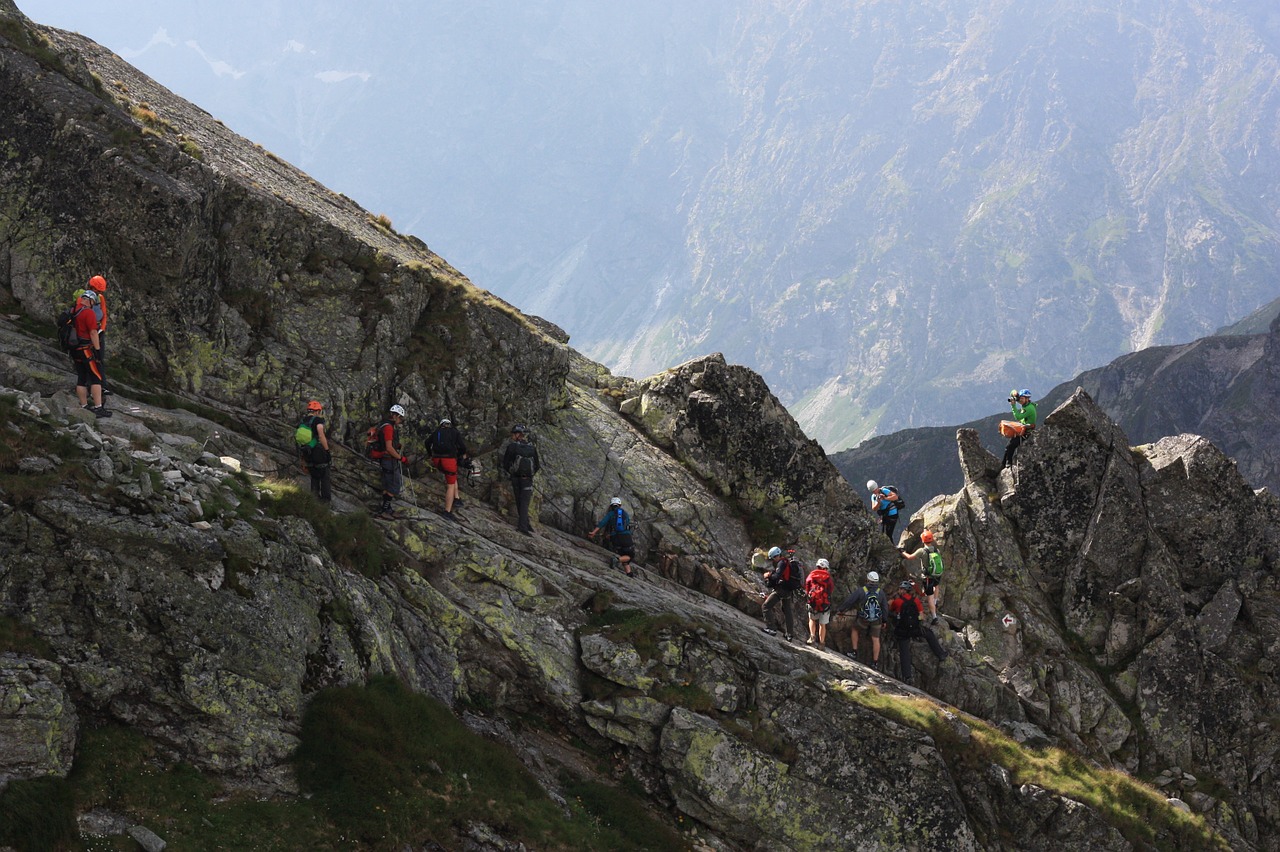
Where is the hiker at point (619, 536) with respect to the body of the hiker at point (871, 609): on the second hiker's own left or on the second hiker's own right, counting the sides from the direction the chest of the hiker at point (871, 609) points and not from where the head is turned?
on the second hiker's own left

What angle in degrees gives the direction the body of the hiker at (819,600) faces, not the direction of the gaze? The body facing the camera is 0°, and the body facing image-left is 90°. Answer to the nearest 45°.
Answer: approximately 180°

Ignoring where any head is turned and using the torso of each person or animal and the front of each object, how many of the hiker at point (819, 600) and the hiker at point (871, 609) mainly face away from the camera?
2

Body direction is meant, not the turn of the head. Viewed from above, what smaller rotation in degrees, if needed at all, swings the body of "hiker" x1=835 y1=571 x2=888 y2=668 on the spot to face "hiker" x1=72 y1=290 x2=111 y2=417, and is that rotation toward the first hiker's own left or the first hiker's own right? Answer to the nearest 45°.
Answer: approximately 135° to the first hiker's own left

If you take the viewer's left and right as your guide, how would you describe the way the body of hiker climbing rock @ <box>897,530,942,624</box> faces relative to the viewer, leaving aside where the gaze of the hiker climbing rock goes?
facing away from the viewer and to the left of the viewer

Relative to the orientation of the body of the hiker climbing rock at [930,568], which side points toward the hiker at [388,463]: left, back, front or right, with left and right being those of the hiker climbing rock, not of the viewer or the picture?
left

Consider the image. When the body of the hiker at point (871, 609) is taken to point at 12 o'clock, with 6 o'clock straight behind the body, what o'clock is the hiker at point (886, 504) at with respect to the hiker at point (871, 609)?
the hiker at point (886, 504) is roughly at 12 o'clock from the hiker at point (871, 609).

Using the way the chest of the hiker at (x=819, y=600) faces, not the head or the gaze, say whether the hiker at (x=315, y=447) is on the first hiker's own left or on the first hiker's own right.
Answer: on the first hiker's own left

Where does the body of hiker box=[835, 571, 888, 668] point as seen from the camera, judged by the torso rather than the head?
away from the camera
